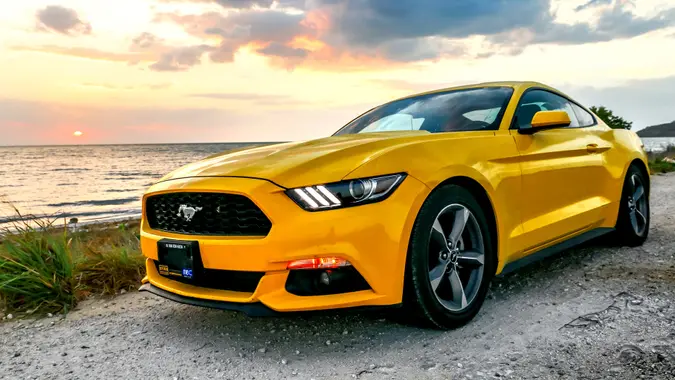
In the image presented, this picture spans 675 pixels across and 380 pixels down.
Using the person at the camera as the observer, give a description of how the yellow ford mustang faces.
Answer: facing the viewer and to the left of the viewer

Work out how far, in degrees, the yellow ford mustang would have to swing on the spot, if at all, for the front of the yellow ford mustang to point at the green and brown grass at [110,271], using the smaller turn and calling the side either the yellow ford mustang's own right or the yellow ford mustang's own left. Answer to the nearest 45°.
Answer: approximately 90° to the yellow ford mustang's own right

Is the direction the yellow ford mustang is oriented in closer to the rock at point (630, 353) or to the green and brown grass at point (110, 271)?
the green and brown grass

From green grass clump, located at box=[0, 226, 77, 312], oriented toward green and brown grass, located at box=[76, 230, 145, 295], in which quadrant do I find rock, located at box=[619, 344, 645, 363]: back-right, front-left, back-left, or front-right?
front-right

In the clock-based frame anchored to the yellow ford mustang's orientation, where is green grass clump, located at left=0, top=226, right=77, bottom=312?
The green grass clump is roughly at 2 o'clock from the yellow ford mustang.
